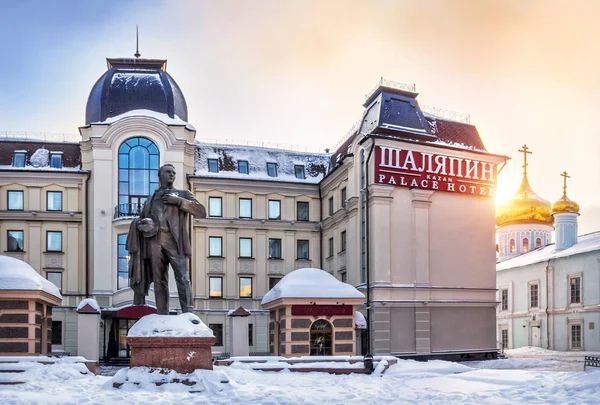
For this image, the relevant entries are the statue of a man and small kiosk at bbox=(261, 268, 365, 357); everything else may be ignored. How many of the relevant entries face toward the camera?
2

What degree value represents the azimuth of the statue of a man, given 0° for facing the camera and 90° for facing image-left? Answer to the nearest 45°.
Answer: approximately 0°

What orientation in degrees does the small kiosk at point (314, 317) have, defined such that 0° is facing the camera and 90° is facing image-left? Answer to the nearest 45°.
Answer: approximately 0°

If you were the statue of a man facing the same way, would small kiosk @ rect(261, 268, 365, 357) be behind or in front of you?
behind

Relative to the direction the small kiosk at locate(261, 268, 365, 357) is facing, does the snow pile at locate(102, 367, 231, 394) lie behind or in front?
in front

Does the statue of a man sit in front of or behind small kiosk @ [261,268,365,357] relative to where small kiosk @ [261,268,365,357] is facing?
in front
